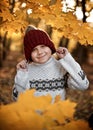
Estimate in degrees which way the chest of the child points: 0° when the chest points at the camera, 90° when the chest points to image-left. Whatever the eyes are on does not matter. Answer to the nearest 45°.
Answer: approximately 0°
